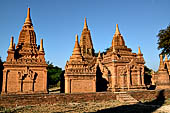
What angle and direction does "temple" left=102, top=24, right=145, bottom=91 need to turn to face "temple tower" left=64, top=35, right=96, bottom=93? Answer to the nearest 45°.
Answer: approximately 90° to its right

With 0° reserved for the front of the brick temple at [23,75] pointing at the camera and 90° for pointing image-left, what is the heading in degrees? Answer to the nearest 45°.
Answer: approximately 0°

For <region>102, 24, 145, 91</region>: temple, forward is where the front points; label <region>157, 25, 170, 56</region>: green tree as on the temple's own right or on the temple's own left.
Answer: on the temple's own left

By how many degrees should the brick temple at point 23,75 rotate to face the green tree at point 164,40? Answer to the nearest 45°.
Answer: approximately 90° to its left

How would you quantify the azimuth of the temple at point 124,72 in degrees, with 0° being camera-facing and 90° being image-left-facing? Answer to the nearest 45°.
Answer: approximately 315°

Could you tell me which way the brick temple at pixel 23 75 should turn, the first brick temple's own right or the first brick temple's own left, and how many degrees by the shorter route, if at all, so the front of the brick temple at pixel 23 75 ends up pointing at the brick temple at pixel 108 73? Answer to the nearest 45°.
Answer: approximately 90° to the first brick temple's own left

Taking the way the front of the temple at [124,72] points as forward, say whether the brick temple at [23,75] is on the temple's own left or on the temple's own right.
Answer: on the temple's own right
